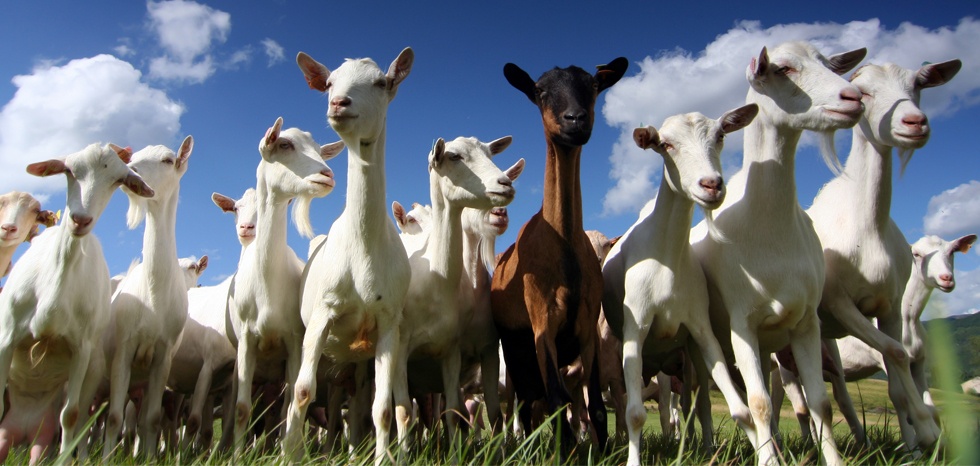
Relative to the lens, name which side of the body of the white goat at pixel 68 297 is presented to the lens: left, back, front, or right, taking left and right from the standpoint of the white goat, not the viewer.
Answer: front

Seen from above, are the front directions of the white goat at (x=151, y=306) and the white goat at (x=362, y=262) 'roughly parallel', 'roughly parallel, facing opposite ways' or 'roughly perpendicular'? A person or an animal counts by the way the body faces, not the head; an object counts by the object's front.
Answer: roughly parallel

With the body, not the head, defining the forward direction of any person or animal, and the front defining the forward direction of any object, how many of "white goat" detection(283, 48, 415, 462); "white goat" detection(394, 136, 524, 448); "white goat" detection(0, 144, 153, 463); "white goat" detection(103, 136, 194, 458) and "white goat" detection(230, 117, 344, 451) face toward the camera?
5

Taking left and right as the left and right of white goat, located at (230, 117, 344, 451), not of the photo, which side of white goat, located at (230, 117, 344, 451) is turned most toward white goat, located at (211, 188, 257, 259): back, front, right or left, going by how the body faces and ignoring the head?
back

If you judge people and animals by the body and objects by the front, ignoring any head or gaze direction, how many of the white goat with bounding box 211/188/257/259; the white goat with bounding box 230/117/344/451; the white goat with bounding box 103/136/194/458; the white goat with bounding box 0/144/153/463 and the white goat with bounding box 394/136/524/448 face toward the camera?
5

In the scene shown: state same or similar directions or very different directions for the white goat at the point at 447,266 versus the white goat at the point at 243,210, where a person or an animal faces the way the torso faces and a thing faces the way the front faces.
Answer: same or similar directions

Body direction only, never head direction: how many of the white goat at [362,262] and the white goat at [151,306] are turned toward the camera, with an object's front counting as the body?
2

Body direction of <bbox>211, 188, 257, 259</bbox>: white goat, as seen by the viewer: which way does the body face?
toward the camera

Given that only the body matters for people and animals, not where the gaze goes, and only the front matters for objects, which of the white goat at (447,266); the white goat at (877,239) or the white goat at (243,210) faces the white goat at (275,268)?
the white goat at (243,210)

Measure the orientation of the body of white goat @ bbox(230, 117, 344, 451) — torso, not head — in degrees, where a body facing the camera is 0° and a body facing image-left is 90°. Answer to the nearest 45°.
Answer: approximately 0°

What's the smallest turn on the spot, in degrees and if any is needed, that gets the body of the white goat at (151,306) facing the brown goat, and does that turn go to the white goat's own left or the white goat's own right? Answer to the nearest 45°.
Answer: approximately 45° to the white goat's own left

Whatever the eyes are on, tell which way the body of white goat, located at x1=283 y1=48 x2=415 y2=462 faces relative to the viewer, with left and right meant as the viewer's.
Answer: facing the viewer

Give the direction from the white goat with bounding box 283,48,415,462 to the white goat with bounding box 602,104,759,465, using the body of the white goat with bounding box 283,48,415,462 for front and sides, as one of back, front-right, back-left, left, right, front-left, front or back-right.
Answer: left
